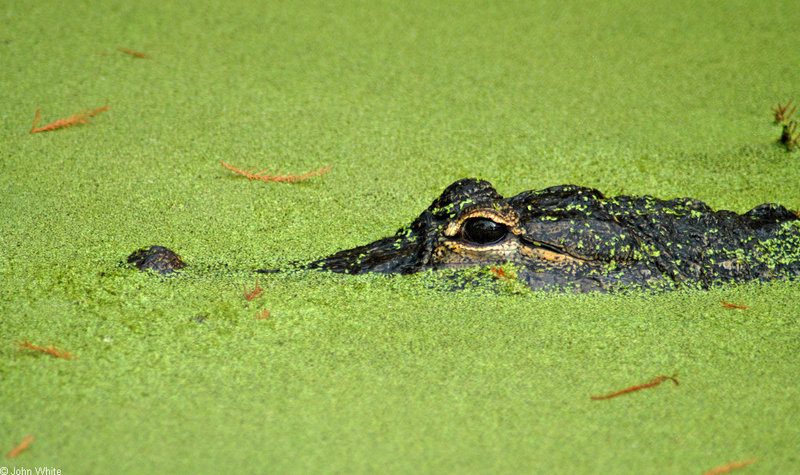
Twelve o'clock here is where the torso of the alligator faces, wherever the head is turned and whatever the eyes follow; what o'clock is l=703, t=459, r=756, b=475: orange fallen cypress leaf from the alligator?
The orange fallen cypress leaf is roughly at 8 o'clock from the alligator.

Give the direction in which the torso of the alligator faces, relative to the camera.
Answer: to the viewer's left

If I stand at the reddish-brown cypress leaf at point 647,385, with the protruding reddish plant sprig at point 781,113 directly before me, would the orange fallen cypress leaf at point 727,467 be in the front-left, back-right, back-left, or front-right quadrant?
back-right

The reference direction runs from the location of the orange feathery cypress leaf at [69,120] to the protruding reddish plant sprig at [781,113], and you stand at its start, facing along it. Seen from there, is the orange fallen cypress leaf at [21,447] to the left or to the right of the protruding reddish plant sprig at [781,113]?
right

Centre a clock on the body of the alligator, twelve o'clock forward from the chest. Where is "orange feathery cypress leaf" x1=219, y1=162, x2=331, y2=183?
The orange feathery cypress leaf is roughly at 1 o'clock from the alligator.

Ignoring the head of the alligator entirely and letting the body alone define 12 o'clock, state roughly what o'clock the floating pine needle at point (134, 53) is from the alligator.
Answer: The floating pine needle is roughly at 1 o'clock from the alligator.

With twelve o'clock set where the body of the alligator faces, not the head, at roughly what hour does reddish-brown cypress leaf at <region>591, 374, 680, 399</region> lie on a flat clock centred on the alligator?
The reddish-brown cypress leaf is roughly at 8 o'clock from the alligator.
